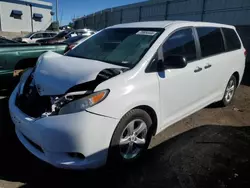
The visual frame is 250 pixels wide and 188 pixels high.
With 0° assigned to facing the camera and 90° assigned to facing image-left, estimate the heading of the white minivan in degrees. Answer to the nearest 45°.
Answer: approximately 45°

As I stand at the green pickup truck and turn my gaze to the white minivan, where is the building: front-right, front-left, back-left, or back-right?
back-left

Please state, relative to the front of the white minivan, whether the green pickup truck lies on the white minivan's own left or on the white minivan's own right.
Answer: on the white minivan's own right

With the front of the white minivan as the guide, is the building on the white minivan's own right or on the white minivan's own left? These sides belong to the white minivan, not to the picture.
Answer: on the white minivan's own right

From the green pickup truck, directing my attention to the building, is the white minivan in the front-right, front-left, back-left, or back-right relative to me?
back-right
